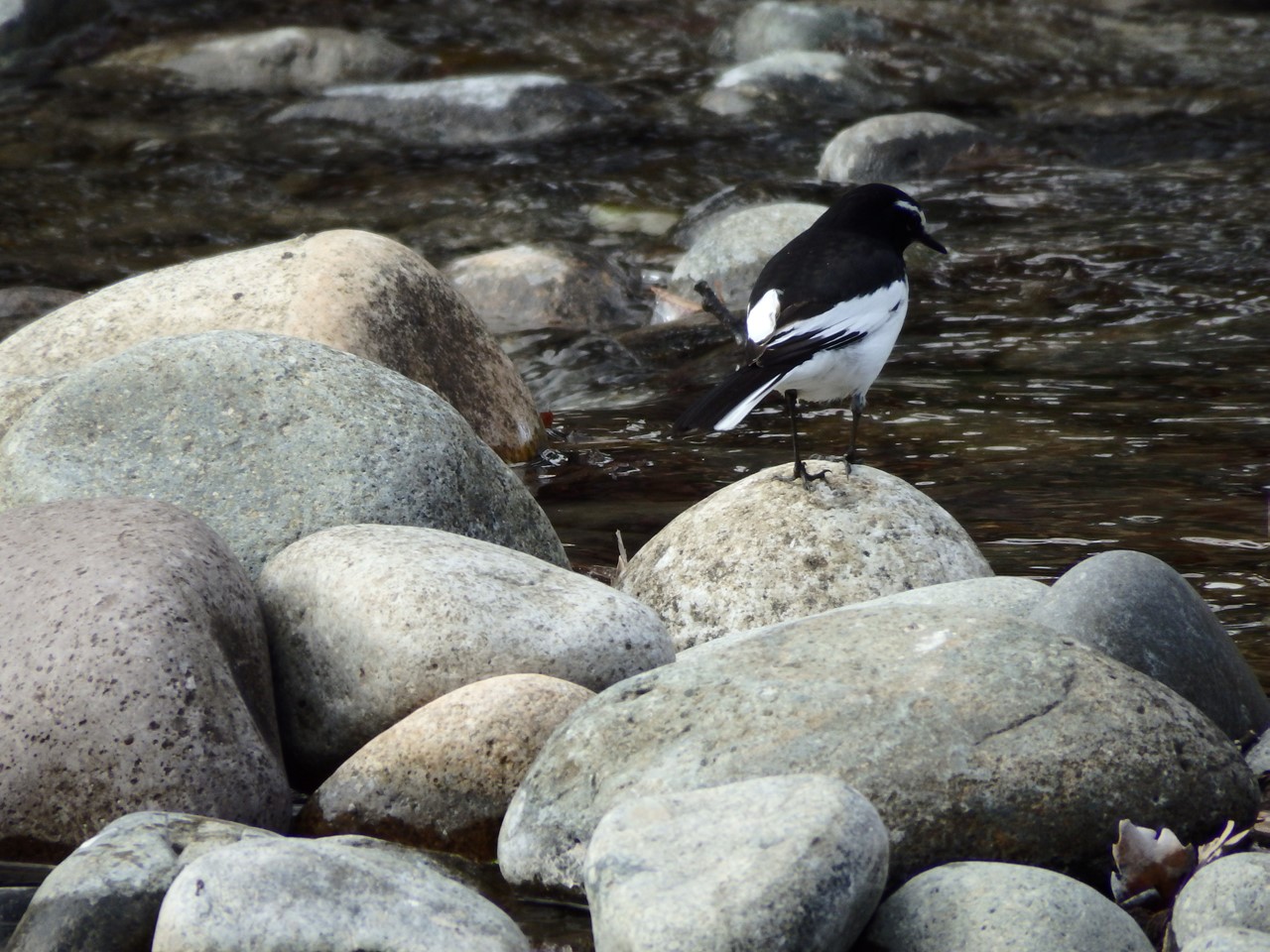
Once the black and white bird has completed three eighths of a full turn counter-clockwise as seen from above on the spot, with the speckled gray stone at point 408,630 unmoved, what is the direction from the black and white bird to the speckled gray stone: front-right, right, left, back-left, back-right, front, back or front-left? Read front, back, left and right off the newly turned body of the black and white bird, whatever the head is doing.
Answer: front-left

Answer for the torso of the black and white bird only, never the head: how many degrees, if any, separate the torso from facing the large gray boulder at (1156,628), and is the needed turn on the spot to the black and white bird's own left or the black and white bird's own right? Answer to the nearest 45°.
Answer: approximately 90° to the black and white bird's own right

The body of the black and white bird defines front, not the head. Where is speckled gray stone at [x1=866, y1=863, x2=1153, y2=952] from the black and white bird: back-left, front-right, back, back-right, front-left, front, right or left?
back-right

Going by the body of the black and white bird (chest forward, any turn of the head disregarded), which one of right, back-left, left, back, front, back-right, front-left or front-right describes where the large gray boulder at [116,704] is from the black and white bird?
back

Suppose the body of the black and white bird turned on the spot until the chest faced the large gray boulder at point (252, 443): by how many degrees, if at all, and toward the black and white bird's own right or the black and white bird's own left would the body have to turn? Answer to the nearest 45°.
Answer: approximately 135° to the black and white bird's own left

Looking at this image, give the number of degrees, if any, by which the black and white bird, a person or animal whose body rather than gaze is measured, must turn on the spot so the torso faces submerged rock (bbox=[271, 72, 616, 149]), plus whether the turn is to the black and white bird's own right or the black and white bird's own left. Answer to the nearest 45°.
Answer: approximately 45° to the black and white bird's own left

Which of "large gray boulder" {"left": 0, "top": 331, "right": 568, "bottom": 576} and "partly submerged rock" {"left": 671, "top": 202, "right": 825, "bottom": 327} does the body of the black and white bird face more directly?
the partly submerged rock

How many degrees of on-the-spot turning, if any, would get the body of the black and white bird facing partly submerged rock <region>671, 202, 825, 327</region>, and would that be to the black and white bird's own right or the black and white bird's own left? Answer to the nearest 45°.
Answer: approximately 45° to the black and white bird's own left

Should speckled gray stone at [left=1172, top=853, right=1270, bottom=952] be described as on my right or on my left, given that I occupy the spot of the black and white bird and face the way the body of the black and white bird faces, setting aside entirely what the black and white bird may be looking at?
on my right

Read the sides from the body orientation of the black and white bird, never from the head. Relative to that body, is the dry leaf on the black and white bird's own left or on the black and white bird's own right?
on the black and white bird's own right

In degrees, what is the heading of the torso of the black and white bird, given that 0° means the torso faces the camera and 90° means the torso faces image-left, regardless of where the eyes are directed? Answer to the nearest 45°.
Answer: approximately 225°

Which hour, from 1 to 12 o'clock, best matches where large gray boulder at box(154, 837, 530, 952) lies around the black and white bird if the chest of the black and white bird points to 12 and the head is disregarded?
The large gray boulder is roughly at 5 o'clock from the black and white bird.

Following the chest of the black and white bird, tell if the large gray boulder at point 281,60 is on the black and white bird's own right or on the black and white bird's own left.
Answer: on the black and white bird's own left

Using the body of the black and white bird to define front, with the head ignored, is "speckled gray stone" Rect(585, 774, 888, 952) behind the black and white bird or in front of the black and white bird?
behind
